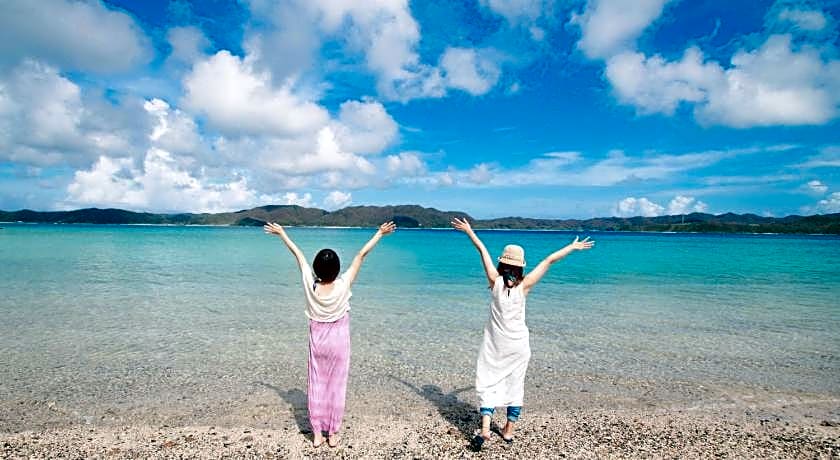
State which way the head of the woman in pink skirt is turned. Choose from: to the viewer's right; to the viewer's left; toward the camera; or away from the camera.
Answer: away from the camera

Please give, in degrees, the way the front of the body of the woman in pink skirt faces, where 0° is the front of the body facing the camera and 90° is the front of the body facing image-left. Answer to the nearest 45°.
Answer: approximately 180°

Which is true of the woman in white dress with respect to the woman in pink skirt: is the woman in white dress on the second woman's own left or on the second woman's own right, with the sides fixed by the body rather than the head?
on the second woman's own right
